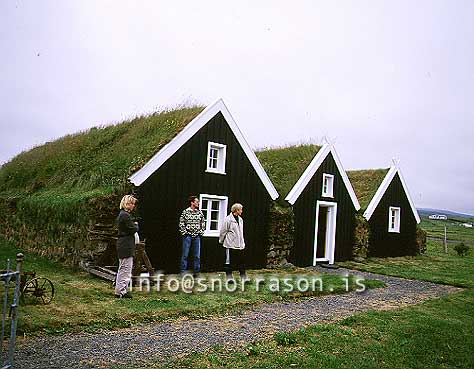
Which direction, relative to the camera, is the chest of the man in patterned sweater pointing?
toward the camera

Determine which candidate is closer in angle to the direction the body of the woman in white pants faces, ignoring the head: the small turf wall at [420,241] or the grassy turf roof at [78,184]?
the small turf wall

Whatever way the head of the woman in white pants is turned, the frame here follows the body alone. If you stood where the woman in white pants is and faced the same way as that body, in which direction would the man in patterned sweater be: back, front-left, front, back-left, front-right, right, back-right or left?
front-left

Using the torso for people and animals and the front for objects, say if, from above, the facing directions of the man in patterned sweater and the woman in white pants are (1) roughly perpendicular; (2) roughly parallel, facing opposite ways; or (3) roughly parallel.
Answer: roughly perpendicular

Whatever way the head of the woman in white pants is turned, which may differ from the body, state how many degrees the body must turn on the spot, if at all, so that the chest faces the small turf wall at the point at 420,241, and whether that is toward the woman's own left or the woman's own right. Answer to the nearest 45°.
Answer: approximately 45° to the woman's own left

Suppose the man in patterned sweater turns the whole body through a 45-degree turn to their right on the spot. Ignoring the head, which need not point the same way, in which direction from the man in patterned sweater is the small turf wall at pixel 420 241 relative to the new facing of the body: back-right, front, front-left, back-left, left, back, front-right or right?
back

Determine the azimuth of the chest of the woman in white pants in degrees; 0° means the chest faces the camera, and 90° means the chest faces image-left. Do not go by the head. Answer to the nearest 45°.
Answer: approximately 270°

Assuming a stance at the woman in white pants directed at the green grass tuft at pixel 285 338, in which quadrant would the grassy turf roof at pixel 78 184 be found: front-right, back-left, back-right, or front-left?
back-left

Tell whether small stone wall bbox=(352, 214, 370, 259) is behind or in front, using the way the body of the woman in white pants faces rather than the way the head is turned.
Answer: in front

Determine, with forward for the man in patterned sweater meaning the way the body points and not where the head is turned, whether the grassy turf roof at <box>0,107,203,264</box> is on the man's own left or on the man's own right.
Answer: on the man's own right

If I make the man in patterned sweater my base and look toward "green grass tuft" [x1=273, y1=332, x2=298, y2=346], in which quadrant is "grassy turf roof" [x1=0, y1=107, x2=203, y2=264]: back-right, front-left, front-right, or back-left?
back-right

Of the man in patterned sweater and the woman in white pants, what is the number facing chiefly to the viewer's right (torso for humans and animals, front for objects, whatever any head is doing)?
1
